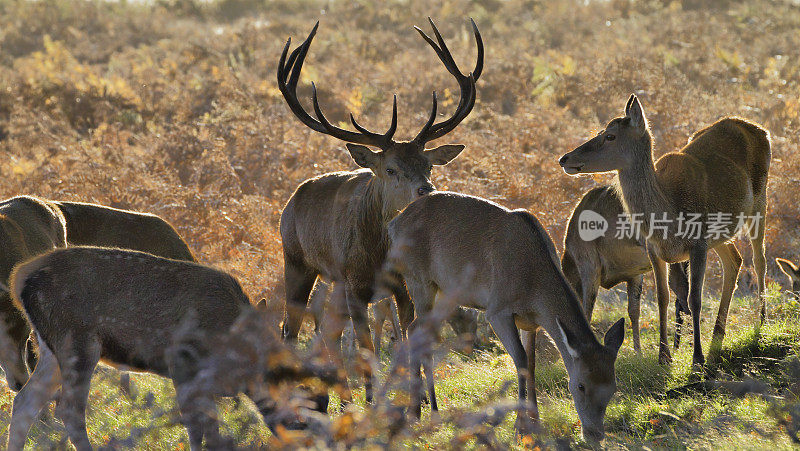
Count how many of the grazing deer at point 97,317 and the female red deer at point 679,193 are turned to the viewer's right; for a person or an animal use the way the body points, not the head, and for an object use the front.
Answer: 1

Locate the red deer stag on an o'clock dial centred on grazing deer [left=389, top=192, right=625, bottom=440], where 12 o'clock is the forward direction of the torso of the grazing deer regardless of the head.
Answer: The red deer stag is roughly at 6 o'clock from the grazing deer.

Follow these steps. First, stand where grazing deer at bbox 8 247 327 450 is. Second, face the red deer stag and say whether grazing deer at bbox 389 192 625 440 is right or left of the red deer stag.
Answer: right

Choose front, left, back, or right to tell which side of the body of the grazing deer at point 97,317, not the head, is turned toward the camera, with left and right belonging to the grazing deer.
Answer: right

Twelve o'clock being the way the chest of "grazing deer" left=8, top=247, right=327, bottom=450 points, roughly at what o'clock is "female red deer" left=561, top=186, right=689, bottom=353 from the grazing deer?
The female red deer is roughly at 11 o'clock from the grazing deer.

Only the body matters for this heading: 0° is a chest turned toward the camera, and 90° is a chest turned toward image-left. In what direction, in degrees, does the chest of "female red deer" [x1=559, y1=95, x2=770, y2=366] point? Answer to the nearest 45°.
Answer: approximately 45°

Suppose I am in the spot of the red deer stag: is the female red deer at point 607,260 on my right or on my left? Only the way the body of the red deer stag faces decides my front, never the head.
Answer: on my left

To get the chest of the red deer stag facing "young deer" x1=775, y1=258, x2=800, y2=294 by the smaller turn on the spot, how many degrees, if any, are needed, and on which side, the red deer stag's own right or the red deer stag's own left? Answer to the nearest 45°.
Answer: approximately 45° to the red deer stag's own left

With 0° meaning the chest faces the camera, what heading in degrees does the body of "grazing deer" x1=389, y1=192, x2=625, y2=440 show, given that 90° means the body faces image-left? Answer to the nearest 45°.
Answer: approximately 315°

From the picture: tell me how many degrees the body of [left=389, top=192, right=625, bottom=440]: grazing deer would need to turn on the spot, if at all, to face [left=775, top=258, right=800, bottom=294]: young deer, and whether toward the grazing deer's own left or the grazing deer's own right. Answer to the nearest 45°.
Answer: approximately 90° to the grazing deer's own left

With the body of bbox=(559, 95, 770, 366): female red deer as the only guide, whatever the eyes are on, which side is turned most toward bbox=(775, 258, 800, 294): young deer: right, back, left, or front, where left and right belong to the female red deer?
back

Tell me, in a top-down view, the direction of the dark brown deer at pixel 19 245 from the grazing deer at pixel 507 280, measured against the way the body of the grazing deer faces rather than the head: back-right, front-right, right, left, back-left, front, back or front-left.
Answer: back-right

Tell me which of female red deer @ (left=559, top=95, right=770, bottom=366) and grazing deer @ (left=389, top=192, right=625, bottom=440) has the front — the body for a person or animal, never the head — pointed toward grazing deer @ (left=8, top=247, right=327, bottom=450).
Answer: the female red deer
